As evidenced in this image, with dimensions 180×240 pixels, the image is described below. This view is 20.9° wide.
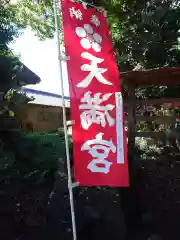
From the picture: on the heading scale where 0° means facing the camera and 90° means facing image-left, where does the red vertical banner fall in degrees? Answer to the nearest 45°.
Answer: approximately 0°

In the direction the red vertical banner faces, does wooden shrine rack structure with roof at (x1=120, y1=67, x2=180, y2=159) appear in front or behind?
behind
